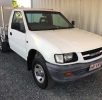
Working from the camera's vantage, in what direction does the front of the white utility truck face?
facing the viewer and to the right of the viewer
